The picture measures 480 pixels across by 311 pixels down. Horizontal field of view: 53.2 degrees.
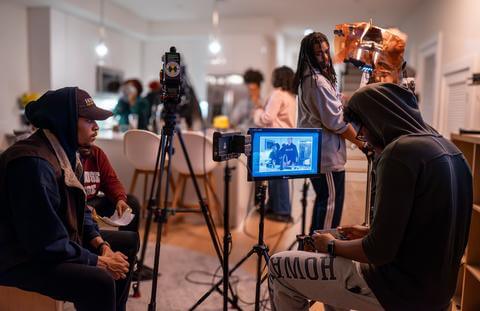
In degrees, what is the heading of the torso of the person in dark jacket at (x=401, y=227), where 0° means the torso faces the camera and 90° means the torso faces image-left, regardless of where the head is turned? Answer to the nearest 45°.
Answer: approximately 135°

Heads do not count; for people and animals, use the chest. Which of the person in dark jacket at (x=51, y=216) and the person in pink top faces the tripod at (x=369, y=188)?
the person in dark jacket

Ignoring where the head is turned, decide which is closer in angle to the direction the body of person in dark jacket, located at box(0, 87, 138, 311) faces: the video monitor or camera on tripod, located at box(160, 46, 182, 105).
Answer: the video monitor

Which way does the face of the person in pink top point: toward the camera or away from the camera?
away from the camera

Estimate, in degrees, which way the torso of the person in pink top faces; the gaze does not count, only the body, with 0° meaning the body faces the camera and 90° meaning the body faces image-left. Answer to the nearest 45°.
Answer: approximately 135°

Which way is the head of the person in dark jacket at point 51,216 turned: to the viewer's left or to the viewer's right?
to the viewer's right

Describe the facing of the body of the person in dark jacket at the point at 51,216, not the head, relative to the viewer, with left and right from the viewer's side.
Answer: facing to the right of the viewer
